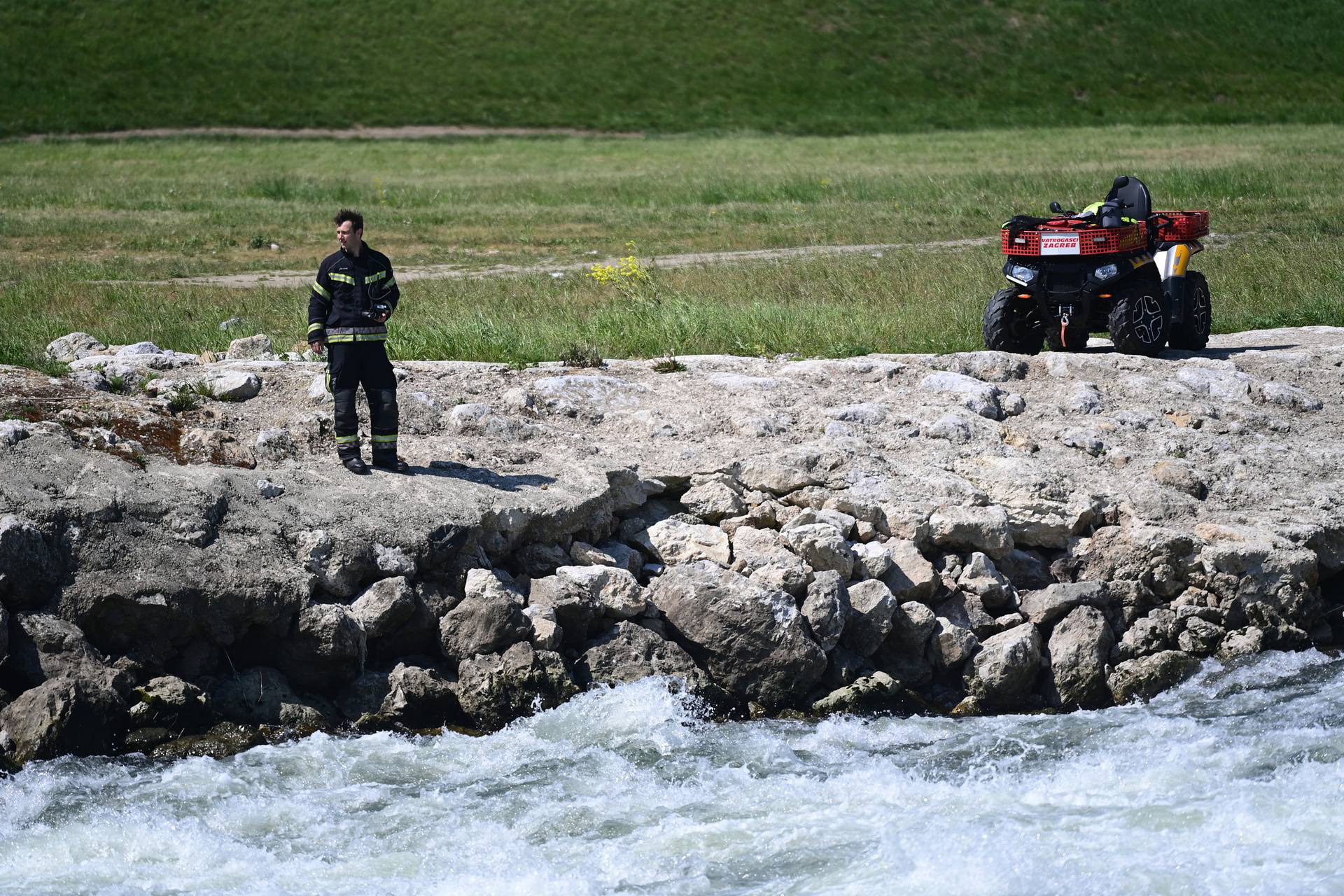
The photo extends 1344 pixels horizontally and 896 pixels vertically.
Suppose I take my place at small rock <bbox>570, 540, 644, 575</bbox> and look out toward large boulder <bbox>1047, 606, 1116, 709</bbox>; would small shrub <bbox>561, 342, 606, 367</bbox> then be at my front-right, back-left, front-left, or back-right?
back-left

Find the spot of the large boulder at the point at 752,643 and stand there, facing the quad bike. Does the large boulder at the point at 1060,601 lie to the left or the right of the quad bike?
right

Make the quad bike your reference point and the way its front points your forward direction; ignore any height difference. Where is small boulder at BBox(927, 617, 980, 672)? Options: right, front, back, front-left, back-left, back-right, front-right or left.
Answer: front-left

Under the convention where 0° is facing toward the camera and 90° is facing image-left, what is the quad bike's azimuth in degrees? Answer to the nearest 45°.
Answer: approximately 45°
